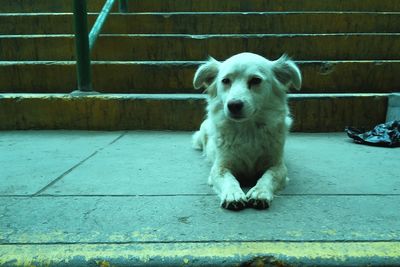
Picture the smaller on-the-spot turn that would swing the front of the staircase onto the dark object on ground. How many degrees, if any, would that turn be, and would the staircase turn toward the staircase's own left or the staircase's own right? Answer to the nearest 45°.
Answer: approximately 45° to the staircase's own left

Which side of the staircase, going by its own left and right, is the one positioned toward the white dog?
front

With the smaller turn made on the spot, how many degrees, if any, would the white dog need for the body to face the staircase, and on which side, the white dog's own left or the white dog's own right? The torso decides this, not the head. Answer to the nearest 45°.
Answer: approximately 180°

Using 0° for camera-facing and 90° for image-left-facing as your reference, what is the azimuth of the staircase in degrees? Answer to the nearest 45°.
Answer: approximately 0°

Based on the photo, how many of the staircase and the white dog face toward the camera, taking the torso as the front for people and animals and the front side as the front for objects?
2

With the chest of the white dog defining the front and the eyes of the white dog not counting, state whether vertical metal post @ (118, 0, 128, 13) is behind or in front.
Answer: behind
